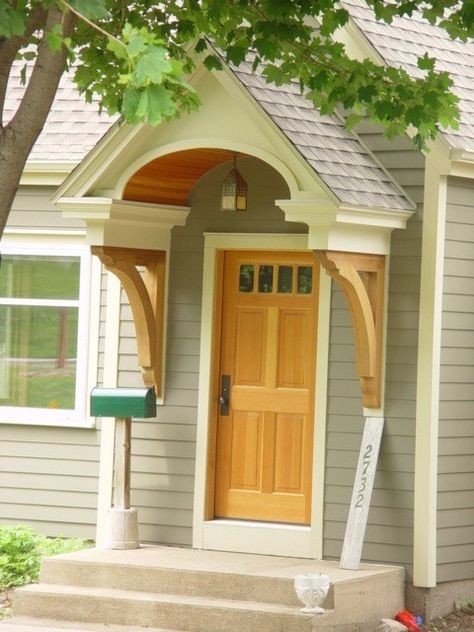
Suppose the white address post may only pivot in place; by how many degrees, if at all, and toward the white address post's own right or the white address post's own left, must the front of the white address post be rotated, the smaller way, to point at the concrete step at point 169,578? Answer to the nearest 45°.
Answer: approximately 90° to the white address post's own right

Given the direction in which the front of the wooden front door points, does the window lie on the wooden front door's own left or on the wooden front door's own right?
on the wooden front door's own right

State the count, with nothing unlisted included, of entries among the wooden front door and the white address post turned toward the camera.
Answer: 2

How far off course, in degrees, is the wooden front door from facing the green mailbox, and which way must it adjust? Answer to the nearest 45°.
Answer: approximately 90° to its right

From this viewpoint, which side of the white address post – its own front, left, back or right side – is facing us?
front

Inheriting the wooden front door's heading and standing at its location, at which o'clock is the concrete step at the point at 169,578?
The concrete step is roughly at 1 o'clock from the wooden front door.

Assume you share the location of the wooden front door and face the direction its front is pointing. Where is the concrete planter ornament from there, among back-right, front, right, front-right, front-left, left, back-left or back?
front

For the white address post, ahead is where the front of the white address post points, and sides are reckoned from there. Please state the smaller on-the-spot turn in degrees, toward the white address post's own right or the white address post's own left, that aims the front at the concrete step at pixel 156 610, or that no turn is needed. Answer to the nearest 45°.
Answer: approximately 45° to the white address post's own right

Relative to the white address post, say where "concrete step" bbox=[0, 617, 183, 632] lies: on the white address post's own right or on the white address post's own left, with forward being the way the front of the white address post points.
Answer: on the white address post's own right

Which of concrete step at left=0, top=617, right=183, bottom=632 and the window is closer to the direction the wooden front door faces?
the concrete step

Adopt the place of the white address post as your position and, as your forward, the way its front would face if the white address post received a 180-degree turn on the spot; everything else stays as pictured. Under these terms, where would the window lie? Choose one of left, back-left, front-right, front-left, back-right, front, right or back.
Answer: front-left

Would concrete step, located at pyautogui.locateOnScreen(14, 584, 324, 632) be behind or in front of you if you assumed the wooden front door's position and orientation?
in front
